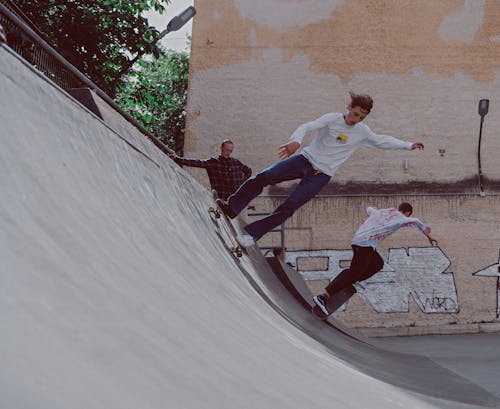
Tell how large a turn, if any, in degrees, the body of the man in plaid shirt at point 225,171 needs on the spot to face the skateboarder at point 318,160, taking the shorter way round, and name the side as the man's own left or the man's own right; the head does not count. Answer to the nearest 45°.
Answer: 0° — they already face them

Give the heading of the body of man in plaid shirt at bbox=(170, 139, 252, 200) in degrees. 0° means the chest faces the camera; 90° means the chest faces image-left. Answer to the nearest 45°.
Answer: approximately 0°

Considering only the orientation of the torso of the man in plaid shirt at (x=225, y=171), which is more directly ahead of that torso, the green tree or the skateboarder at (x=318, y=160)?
the skateboarder

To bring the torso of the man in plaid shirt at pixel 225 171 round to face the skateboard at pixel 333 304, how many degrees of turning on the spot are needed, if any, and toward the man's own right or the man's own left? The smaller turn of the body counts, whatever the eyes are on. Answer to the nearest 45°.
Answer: approximately 45° to the man's own left

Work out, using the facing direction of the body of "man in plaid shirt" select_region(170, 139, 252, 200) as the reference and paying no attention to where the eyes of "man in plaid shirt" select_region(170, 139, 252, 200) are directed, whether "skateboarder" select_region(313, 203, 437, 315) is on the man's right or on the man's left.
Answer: on the man's left
